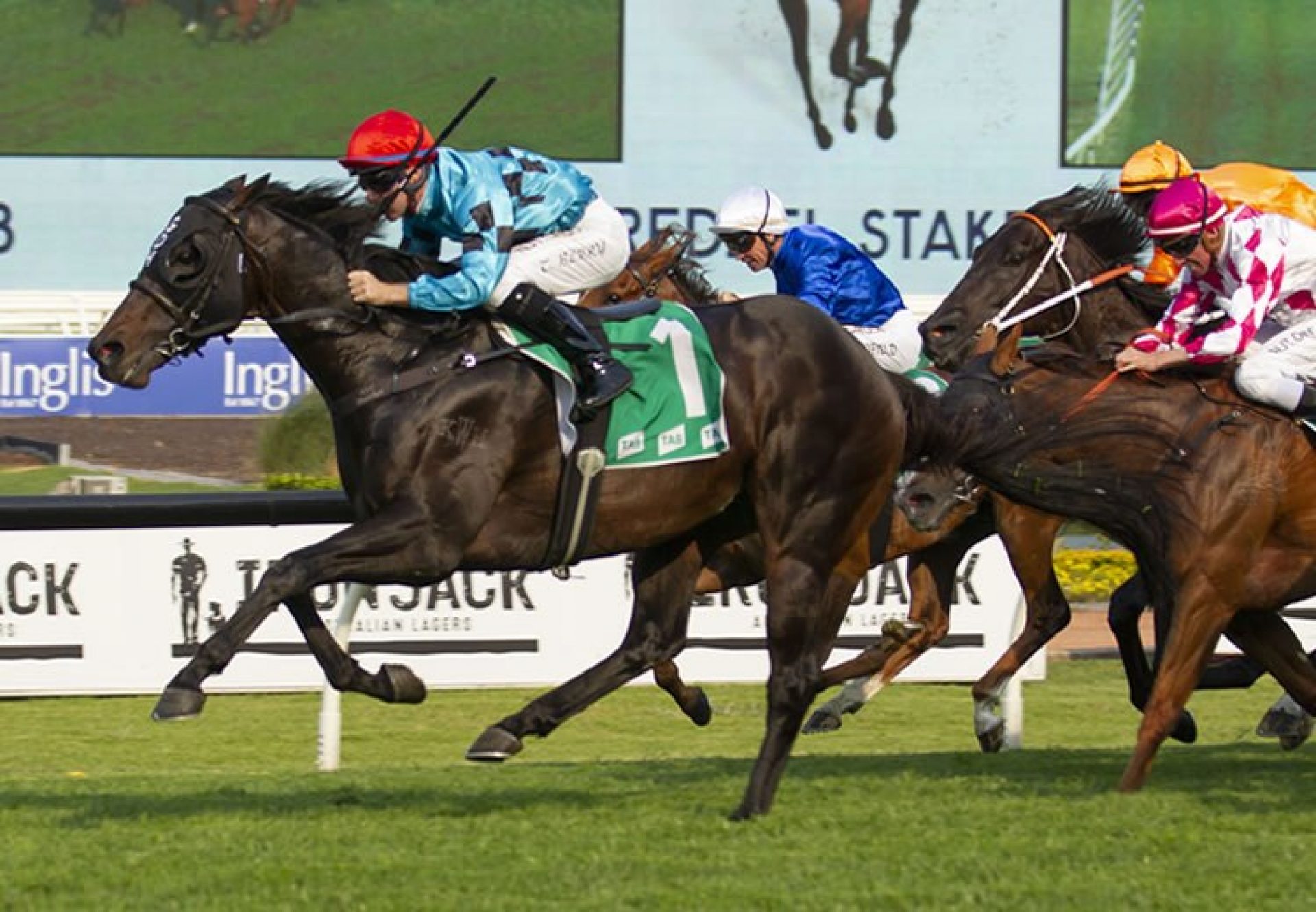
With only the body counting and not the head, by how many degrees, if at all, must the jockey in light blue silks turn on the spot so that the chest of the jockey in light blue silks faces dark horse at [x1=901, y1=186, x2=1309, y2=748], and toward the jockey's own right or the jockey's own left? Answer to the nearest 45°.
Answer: approximately 135° to the jockey's own right

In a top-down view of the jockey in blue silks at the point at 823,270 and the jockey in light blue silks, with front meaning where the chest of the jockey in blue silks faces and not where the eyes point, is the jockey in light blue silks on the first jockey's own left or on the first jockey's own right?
on the first jockey's own left

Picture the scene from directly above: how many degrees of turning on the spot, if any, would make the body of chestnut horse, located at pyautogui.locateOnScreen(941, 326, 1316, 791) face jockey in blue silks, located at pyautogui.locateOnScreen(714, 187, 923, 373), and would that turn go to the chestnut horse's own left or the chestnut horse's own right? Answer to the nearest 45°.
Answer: approximately 45° to the chestnut horse's own right

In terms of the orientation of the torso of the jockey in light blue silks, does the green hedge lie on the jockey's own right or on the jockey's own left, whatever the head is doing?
on the jockey's own right

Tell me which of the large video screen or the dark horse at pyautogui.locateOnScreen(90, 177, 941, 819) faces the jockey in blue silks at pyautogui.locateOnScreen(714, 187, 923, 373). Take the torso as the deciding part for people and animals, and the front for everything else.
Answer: the large video screen

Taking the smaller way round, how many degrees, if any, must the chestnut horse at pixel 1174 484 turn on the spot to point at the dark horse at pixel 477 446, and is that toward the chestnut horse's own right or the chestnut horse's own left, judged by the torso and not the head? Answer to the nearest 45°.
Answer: approximately 45° to the chestnut horse's own left

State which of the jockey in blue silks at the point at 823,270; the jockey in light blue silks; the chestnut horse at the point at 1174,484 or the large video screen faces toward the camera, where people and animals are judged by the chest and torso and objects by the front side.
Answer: the large video screen

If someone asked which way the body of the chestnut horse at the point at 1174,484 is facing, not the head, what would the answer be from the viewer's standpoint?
to the viewer's left

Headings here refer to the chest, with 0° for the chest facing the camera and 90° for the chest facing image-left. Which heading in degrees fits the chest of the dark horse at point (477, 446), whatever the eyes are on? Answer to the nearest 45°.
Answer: approximately 90°

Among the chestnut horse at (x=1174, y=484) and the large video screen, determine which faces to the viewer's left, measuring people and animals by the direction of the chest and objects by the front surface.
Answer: the chestnut horse

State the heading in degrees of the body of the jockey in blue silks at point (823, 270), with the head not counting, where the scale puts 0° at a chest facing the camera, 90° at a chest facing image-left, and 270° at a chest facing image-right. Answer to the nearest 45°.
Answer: approximately 90°

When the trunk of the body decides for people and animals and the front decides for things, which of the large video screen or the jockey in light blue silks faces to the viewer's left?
the jockey in light blue silks

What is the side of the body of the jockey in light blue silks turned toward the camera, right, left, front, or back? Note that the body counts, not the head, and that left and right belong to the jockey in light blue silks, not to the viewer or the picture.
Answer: left
